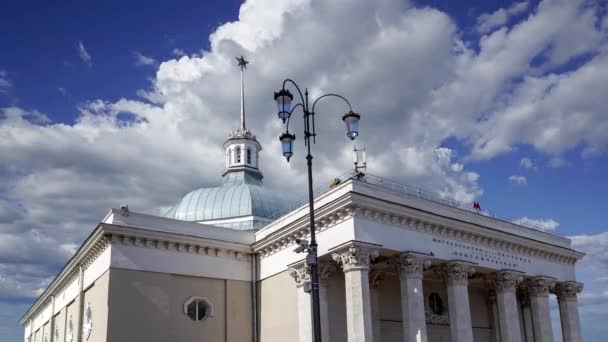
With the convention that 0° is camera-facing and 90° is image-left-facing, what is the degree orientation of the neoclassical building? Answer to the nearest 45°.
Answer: approximately 315°
